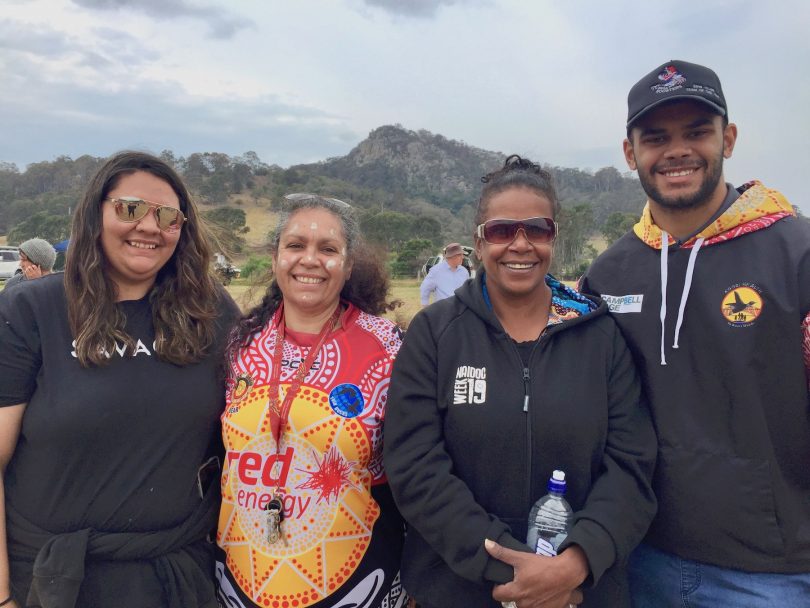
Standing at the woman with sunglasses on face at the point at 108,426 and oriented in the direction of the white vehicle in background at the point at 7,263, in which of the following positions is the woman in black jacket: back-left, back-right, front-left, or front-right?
back-right

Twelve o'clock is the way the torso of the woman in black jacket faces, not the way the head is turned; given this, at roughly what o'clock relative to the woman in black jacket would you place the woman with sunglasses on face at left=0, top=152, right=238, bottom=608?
The woman with sunglasses on face is roughly at 3 o'clock from the woman in black jacket.

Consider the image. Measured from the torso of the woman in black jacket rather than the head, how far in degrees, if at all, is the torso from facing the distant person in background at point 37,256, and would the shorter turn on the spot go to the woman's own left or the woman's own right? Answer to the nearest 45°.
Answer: approximately 135° to the woman's own right

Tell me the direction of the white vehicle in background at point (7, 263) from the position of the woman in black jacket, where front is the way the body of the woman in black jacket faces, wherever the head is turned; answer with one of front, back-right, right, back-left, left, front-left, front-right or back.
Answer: back-right

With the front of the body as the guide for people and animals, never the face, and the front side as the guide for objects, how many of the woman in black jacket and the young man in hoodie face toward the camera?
2

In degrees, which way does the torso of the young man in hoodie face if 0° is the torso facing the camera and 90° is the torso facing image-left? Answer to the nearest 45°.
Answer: approximately 0°

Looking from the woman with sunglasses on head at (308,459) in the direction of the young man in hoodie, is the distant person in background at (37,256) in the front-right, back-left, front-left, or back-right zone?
back-left
